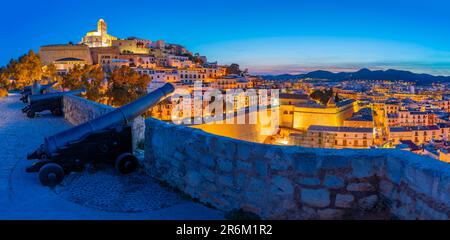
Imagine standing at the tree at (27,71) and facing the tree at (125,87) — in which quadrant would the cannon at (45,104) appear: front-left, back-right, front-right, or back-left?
front-right

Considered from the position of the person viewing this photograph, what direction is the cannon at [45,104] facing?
facing to the right of the viewer

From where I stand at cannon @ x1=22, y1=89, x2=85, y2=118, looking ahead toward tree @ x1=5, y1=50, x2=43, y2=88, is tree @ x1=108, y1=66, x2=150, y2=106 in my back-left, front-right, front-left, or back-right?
front-right

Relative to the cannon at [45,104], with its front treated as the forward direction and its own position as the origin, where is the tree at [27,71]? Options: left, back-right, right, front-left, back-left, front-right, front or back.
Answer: left

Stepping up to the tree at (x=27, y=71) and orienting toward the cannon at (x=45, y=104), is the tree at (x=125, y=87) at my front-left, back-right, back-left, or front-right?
front-left
